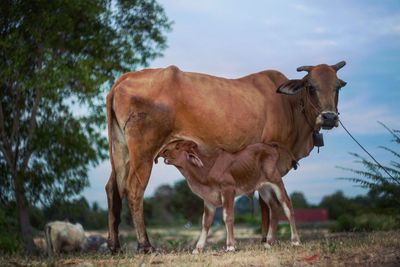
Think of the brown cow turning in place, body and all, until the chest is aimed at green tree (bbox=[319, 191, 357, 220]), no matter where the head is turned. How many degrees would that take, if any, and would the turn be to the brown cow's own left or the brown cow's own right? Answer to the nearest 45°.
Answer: approximately 90° to the brown cow's own left

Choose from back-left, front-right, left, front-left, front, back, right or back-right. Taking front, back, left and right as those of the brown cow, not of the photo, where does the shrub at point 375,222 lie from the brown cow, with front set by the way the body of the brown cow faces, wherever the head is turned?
front-left

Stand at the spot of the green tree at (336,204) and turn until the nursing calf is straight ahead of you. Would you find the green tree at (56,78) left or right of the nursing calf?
right

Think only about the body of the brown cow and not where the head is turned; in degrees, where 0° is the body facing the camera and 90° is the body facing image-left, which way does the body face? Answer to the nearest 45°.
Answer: approximately 270°

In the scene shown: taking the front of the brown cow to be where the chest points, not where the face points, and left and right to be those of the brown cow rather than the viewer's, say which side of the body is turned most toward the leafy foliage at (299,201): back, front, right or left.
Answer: left

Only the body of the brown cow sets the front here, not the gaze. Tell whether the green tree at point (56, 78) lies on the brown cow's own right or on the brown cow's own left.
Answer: on the brown cow's own left

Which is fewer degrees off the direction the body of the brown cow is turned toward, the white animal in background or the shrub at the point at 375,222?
the shrub

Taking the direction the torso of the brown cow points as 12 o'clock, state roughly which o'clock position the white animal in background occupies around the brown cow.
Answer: The white animal in background is roughly at 8 o'clock from the brown cow.

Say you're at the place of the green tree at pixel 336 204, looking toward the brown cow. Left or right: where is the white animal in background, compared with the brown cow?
right
